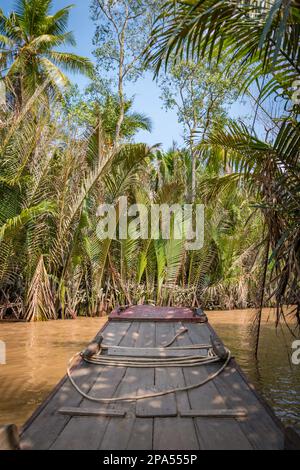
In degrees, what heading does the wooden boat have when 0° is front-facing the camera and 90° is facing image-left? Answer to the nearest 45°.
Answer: approximately 180°

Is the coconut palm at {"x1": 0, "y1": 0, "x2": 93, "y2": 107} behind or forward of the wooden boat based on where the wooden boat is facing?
forward

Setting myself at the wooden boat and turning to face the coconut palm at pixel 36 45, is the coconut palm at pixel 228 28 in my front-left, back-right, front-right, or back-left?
front-right
